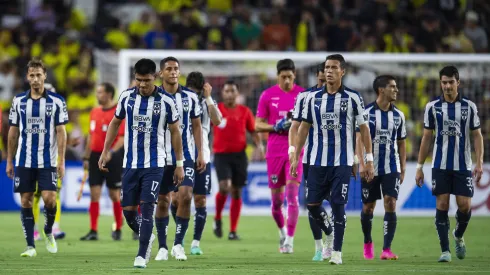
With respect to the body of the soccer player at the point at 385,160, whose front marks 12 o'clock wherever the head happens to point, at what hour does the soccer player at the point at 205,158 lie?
the soccer player at the point at 205,158 is roughly at 3 o'clock from the soccer player at the point at 385,160.

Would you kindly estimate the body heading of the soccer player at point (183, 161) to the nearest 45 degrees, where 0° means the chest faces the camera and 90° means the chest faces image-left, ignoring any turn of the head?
approximately 0°

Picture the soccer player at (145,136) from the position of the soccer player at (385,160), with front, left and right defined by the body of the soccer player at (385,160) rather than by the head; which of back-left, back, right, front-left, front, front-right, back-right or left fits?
front-right
